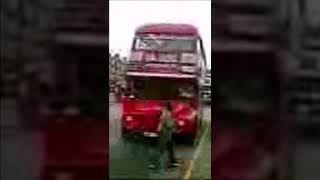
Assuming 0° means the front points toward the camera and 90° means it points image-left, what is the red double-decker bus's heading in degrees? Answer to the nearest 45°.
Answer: approximately 0°
